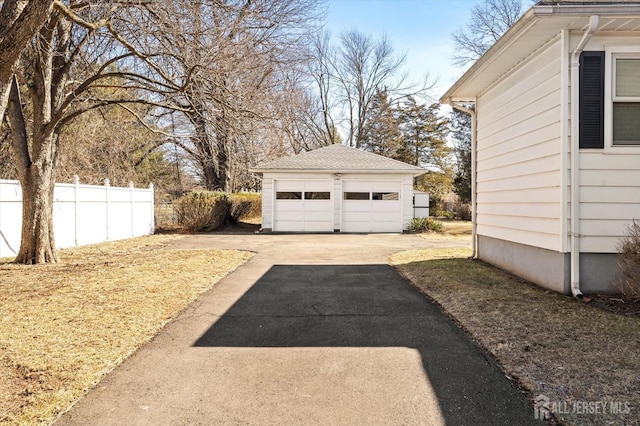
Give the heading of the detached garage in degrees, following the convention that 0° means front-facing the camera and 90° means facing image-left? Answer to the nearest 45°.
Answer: approximately 0°

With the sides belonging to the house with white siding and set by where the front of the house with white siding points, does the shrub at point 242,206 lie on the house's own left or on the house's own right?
on the house's own right

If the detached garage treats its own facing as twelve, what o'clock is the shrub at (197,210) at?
The shrub is roughly at 3 o'clock from the detached garage.

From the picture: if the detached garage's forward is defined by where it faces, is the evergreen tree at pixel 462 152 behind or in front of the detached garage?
behind

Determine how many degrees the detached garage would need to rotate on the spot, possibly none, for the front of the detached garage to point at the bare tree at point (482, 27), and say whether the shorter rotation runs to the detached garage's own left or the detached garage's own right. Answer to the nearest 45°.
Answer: approximately 135° to the detached garage's own left
